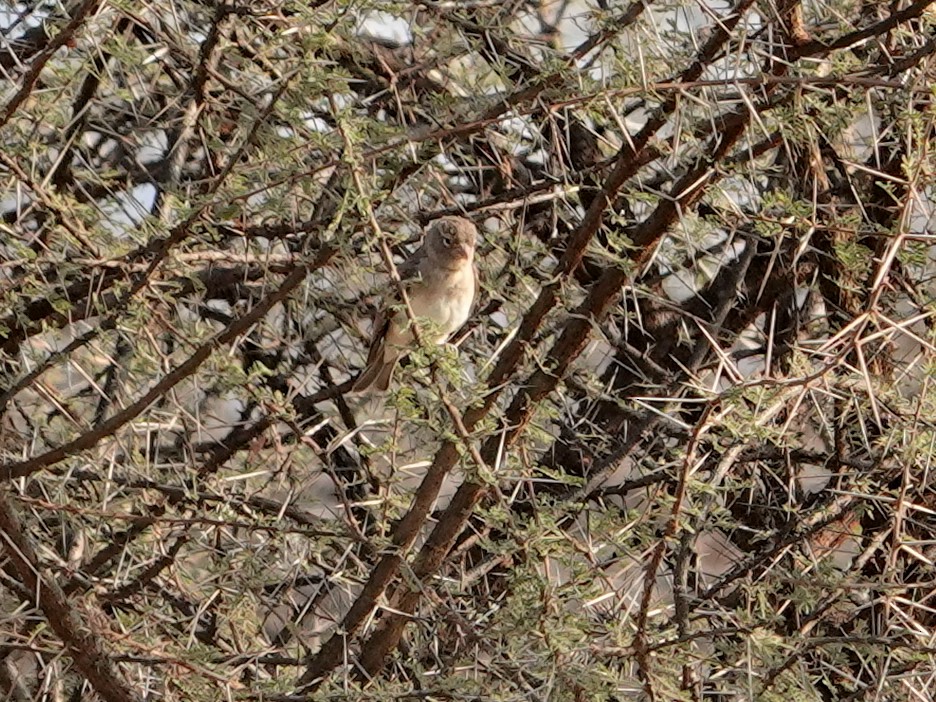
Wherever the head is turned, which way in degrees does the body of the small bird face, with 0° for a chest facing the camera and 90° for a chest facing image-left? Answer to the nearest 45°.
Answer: approximately 315°
